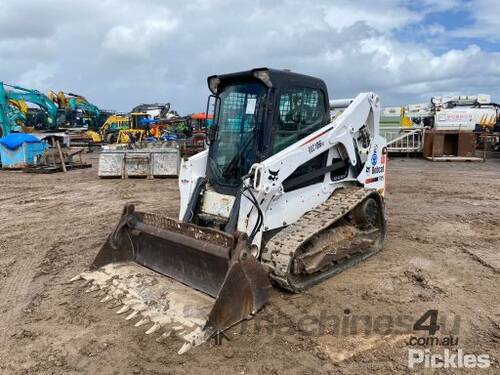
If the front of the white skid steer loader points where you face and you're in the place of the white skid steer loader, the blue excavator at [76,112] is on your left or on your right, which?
on your right

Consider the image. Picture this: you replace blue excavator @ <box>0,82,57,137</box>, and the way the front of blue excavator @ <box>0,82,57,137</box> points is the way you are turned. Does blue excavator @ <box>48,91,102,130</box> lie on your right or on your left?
on your left

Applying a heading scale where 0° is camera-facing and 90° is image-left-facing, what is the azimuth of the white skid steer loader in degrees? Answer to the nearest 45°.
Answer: approximately 45°

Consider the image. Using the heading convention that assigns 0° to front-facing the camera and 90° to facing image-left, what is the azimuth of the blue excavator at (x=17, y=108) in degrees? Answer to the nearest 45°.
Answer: approximately 270°

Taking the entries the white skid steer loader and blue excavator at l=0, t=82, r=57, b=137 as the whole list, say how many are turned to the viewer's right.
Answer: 1
